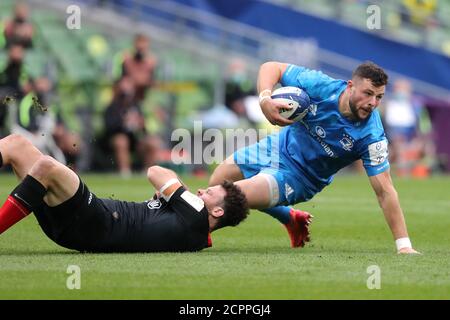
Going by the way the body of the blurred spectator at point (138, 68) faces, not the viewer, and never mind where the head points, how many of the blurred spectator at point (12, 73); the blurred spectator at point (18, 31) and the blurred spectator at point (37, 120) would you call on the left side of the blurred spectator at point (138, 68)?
0

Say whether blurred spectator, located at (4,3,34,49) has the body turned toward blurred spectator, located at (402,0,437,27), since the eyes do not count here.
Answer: no

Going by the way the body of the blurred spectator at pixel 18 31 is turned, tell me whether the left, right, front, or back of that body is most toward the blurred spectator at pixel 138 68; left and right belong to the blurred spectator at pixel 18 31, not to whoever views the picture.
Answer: left

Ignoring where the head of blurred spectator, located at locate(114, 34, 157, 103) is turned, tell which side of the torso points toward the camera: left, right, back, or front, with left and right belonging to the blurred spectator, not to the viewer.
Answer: front

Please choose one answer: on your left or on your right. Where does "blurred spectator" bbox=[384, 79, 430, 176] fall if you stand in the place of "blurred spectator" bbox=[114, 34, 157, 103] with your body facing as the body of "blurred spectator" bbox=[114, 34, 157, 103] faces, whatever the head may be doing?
on your left

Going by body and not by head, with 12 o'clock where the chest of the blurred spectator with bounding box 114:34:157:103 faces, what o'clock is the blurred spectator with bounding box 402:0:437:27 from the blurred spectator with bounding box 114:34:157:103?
the blurred spectator with bounding box 402:0:437:27 is roughly at 8 o'clock from the blurred spectator with bounding box 114:34:157:103.

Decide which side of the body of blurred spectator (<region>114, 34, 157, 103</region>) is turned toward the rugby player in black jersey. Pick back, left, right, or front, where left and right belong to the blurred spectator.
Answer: front

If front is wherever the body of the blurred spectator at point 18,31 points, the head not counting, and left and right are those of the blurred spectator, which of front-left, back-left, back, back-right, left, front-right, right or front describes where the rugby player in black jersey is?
front

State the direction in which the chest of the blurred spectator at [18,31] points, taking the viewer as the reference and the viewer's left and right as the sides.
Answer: facing the viewer

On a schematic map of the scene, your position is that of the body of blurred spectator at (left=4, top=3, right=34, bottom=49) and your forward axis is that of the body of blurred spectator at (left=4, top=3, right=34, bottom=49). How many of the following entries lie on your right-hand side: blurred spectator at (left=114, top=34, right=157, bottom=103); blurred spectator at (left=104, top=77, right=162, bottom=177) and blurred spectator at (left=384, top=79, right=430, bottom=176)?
0

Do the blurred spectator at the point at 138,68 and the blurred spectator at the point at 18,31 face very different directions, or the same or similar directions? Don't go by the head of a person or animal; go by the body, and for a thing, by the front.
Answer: same or similar directions

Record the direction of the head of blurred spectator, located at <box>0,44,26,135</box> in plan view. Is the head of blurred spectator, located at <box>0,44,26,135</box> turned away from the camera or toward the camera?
toward the camera

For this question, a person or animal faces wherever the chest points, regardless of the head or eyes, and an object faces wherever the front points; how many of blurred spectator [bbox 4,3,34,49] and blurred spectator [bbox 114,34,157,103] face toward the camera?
2

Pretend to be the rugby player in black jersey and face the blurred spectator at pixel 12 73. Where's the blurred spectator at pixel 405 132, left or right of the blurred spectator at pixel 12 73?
right

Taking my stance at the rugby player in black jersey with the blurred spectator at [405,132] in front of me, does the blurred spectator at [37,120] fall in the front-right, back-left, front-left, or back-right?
front-left

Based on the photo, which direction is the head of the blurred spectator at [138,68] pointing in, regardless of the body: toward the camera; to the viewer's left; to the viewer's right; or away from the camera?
toward the camera
